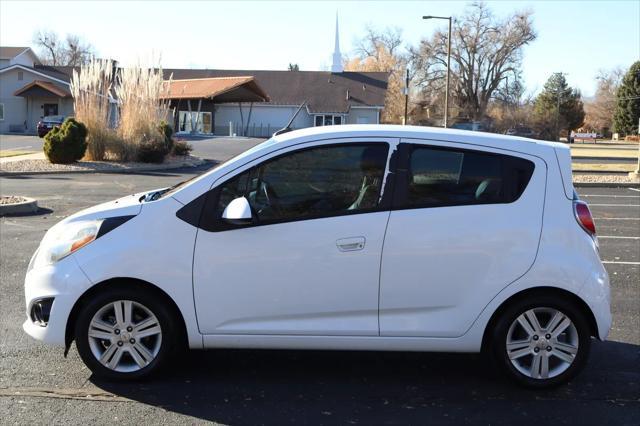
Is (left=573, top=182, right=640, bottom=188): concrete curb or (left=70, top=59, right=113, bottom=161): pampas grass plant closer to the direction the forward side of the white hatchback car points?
the pampas grass plant

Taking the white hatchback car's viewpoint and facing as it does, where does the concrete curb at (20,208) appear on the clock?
The concrete curb is roughly at 2 o'clock from the white hatchback car.

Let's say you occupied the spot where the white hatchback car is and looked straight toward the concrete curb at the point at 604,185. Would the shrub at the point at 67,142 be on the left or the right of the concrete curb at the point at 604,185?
left

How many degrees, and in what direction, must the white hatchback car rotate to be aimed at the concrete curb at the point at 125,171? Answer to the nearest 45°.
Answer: approximately 90° to its right

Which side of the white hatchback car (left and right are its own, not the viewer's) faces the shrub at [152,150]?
right

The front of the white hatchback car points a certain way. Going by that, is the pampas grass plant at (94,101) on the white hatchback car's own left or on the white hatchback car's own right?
on the white hatchback car's own right

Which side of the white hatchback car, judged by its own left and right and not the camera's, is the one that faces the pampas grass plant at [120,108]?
right

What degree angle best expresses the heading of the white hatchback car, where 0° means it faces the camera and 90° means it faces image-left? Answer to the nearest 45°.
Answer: approximately 90°

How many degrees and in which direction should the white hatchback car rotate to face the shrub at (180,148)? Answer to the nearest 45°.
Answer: approximately 90° to its right

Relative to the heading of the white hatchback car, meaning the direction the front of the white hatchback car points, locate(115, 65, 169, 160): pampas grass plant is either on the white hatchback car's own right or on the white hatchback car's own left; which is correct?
on the white hatchback car's own right
